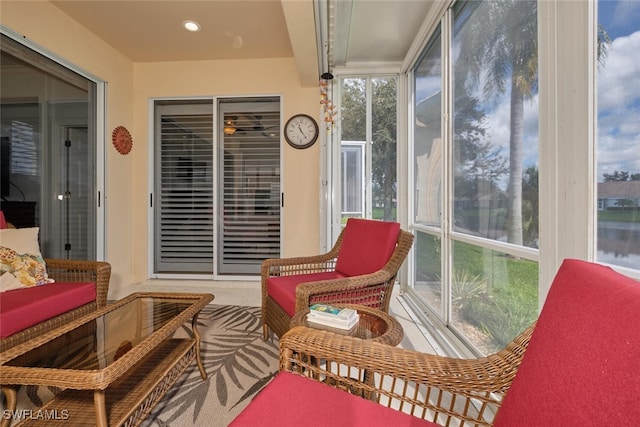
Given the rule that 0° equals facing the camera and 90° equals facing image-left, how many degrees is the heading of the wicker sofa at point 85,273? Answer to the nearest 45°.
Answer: approximately 315°

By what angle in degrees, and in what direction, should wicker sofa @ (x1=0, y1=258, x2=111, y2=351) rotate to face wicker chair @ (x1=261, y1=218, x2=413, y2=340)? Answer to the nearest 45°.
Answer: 0° — it already faces it

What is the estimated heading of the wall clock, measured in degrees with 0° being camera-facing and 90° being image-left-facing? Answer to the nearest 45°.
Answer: approximately 0°

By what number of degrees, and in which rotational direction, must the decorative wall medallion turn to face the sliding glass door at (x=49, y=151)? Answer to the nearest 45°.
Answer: approximately 90° to its right

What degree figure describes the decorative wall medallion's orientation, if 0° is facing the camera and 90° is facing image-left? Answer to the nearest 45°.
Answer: approximately 315°

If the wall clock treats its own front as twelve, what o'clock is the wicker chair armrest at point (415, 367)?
The wicker chair armrest is roughly at 12 o'clock from the wall clock.

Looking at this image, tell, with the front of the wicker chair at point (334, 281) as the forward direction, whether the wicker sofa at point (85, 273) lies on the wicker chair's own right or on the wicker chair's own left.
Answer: on the wicker chair's own right

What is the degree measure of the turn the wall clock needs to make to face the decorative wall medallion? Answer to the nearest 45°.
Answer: approximately 90° to its right

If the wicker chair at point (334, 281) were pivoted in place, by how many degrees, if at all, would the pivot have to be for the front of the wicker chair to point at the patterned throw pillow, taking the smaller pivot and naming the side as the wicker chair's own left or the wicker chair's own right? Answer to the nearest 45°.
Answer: approximately 45° to the wicker chair's own right

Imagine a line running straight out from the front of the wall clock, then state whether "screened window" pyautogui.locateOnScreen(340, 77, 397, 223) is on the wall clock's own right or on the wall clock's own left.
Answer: on the wall clock's own left

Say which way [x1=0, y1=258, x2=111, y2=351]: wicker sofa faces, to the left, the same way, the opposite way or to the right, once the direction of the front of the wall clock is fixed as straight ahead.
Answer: to the left

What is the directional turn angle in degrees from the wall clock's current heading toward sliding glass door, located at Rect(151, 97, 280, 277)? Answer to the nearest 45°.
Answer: approximately 90° to its right
